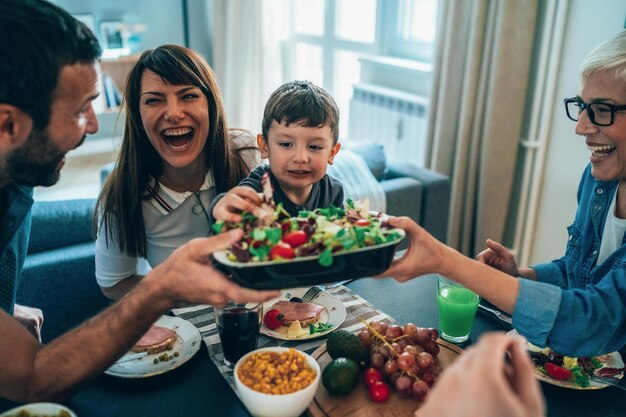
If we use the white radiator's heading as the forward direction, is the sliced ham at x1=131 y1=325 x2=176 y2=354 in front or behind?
in front

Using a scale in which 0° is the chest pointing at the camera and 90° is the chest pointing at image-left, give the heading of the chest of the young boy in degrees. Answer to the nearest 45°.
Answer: approximately 0°

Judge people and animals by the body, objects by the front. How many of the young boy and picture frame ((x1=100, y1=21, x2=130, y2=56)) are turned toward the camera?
2

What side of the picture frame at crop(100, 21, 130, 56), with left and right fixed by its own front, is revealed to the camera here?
front

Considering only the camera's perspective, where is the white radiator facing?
facing the viewer and to the left of the viewer

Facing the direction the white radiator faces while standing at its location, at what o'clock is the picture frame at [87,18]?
The picture frame is roughly at 2 o'clock from the white radiator.

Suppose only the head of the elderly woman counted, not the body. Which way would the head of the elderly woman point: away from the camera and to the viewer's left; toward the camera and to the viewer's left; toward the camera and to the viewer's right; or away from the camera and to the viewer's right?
toward the camera and to the viewer's left

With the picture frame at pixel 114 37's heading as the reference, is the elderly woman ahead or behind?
ahead

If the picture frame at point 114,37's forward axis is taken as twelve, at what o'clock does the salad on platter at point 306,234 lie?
The salad on platter is roughly at 12 o'clock from the picture frame.

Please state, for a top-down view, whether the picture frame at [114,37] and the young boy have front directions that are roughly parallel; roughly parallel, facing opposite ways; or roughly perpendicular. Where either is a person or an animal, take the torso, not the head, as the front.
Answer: roughly parallel

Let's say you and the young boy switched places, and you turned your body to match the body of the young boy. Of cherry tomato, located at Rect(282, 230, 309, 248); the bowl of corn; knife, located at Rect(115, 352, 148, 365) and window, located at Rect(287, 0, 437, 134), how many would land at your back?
1

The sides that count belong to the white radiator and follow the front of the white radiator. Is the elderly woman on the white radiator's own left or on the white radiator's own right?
on the white radiator's own left

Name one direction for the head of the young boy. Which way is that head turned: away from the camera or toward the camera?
toward the camera

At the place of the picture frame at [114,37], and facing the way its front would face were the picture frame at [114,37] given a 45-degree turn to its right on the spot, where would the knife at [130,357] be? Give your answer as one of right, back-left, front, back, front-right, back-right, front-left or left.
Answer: front-left
